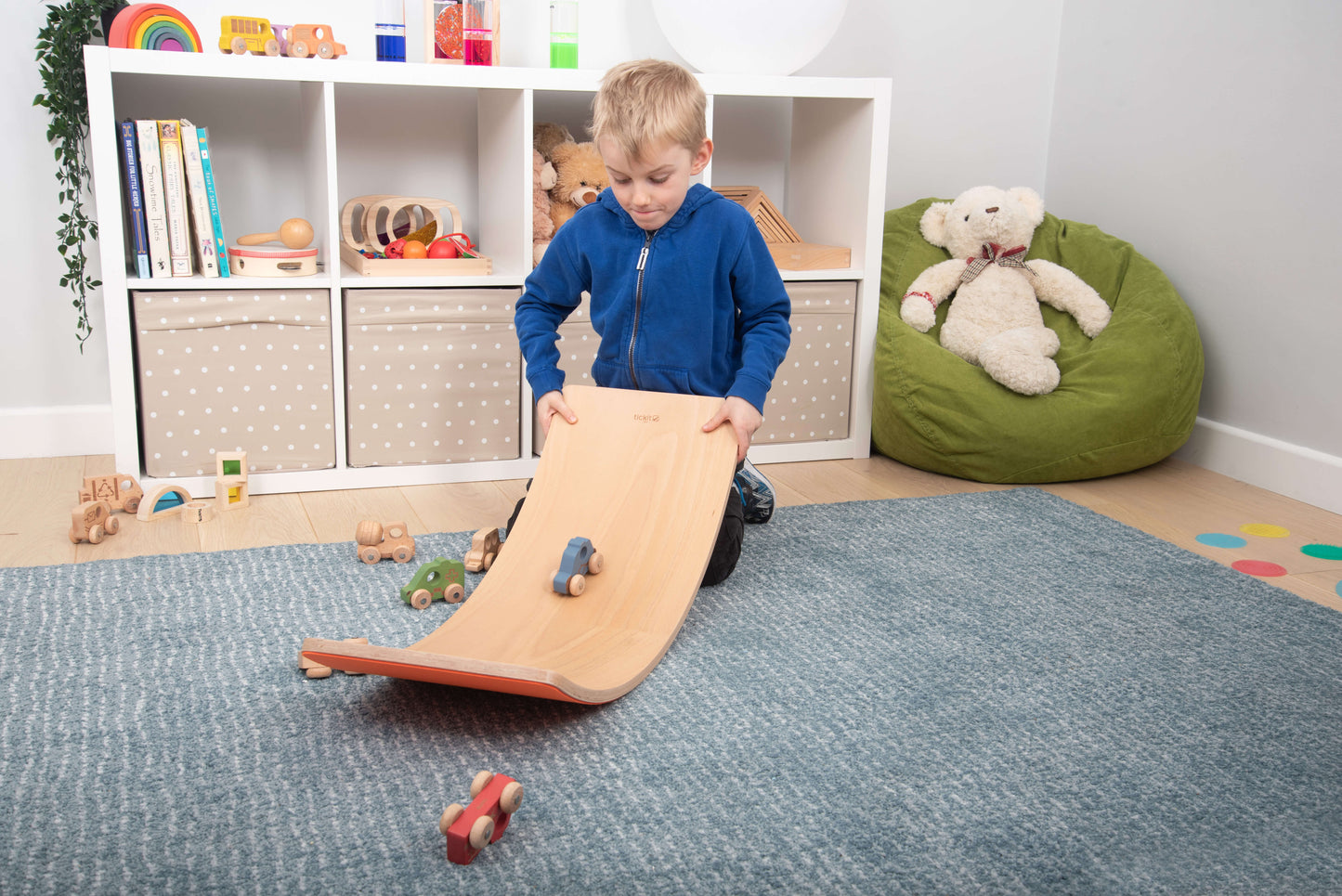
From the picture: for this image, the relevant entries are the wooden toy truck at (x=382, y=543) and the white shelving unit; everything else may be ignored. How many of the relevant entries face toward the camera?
1

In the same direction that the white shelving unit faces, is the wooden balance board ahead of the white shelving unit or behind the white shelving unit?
ahead

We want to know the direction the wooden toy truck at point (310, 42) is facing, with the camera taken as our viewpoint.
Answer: facing to the right of the viewer

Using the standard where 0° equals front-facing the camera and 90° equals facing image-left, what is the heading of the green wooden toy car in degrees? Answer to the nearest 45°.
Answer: approximately 45°

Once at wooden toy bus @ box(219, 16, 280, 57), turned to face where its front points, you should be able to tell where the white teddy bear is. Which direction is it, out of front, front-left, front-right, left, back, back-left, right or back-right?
front

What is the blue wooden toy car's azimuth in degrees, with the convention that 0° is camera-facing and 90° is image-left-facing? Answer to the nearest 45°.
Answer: approximately 45°

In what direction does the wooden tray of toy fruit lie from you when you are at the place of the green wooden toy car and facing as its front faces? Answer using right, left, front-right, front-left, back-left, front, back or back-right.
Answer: back-right
